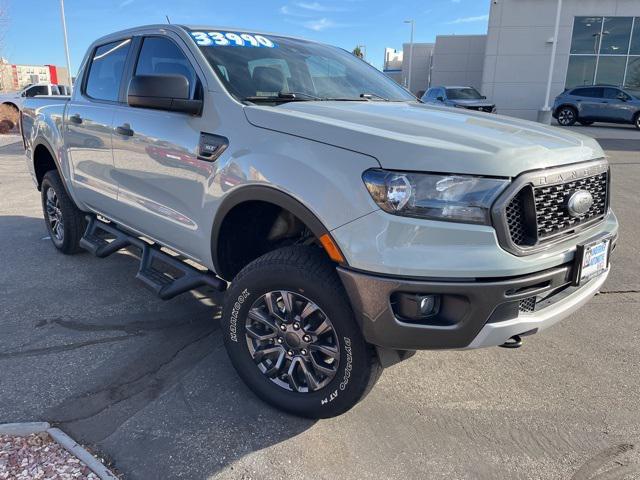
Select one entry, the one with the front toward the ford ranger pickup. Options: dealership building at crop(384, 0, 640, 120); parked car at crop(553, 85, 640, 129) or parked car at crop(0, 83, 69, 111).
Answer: the dealership building

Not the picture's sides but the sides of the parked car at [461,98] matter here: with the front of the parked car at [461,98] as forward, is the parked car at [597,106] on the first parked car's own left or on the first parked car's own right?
on the first parked car's own left

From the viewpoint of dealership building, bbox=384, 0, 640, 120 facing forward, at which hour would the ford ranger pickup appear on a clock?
The ford ranger pickup is roughly at 12 o'clock from the dealership building.

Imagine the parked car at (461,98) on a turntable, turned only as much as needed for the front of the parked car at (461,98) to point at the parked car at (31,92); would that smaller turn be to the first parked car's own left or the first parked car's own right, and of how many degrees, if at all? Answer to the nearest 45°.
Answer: approximately 135° to the first parked car's own right

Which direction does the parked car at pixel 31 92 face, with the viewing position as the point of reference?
facing to the left of the viewer

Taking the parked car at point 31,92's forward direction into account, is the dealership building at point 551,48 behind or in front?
behind

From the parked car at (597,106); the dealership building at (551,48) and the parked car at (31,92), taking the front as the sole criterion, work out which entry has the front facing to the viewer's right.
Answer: the parked car at (597,106)

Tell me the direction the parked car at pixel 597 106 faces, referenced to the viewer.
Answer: facing to the right of the viewer

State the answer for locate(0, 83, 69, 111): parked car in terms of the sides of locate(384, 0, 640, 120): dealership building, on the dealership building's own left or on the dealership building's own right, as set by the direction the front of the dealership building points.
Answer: on the dealership building's own right

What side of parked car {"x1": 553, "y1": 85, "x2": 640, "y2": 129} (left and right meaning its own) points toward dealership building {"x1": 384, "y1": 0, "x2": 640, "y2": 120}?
left

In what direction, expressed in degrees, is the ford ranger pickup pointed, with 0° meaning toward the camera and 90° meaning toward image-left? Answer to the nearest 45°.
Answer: approximately 315°

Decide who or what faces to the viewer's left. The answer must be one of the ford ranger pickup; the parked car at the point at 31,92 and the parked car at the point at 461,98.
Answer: the parked car at the point at 31,92

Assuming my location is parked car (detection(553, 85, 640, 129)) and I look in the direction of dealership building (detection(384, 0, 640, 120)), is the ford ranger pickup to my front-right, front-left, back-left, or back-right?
back-left
